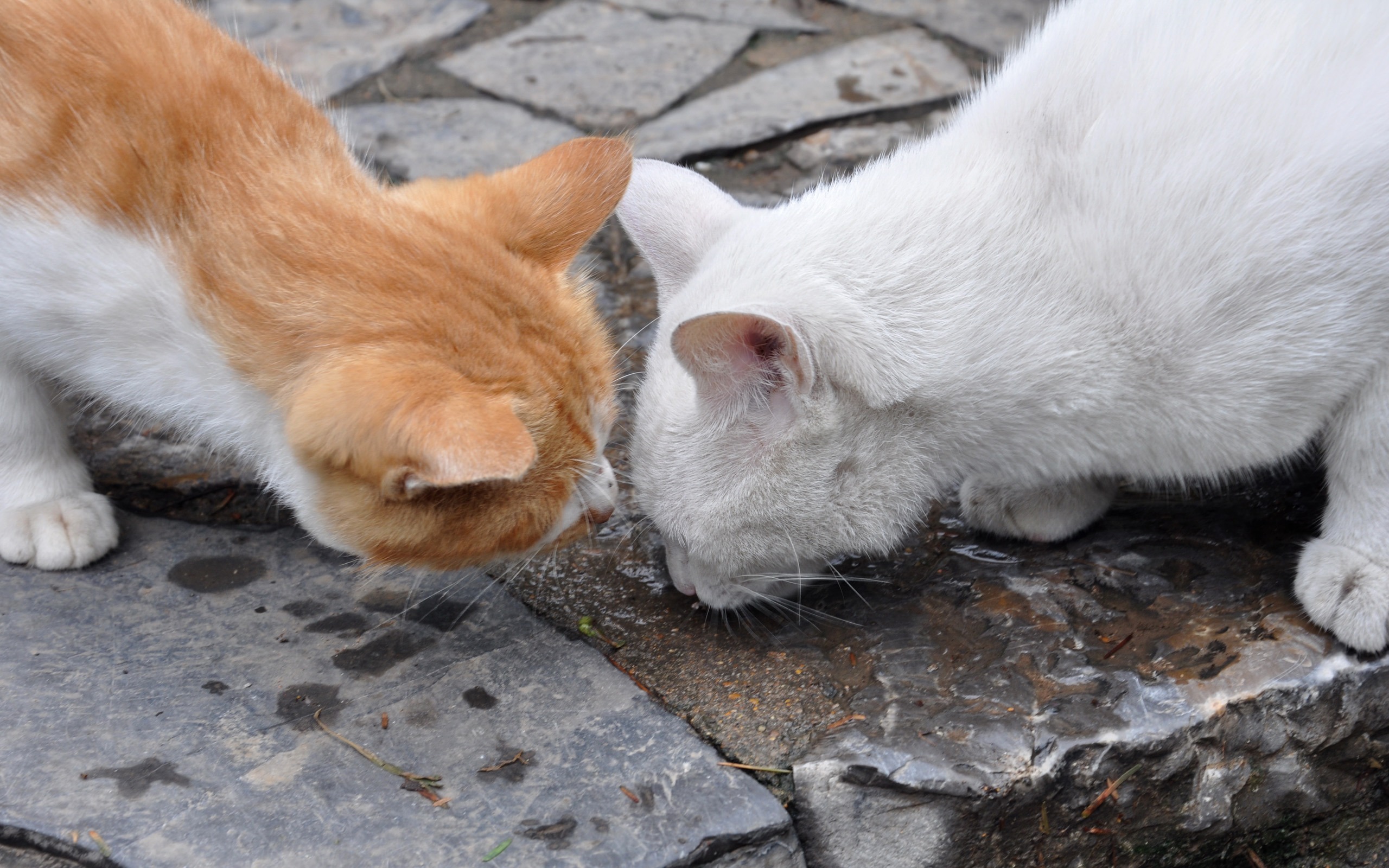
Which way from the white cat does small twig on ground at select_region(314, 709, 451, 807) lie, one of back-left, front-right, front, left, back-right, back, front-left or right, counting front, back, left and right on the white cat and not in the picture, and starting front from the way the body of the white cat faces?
front-left

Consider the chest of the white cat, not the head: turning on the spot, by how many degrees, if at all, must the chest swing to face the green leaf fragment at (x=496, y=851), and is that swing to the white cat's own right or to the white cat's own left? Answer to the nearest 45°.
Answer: approximately 45° to the white cat's own left

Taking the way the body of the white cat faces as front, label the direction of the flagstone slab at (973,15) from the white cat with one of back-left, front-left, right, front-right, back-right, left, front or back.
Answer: right

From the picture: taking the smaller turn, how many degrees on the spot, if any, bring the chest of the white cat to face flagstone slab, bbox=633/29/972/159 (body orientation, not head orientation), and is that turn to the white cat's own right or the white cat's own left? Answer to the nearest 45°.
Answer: approximately 90° to the white cat's own right

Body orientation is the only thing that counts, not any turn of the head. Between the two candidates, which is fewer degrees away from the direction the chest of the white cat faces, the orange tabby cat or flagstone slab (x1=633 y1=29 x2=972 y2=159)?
the orange tabby cat

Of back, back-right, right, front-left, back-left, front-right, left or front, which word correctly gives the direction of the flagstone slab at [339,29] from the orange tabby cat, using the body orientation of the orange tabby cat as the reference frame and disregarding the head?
left

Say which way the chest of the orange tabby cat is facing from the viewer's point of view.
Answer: to the viewer's right

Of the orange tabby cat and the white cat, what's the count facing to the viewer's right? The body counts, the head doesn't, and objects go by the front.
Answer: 1

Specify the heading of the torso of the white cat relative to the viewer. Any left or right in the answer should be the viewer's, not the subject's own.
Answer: facing to the left of the viewer
